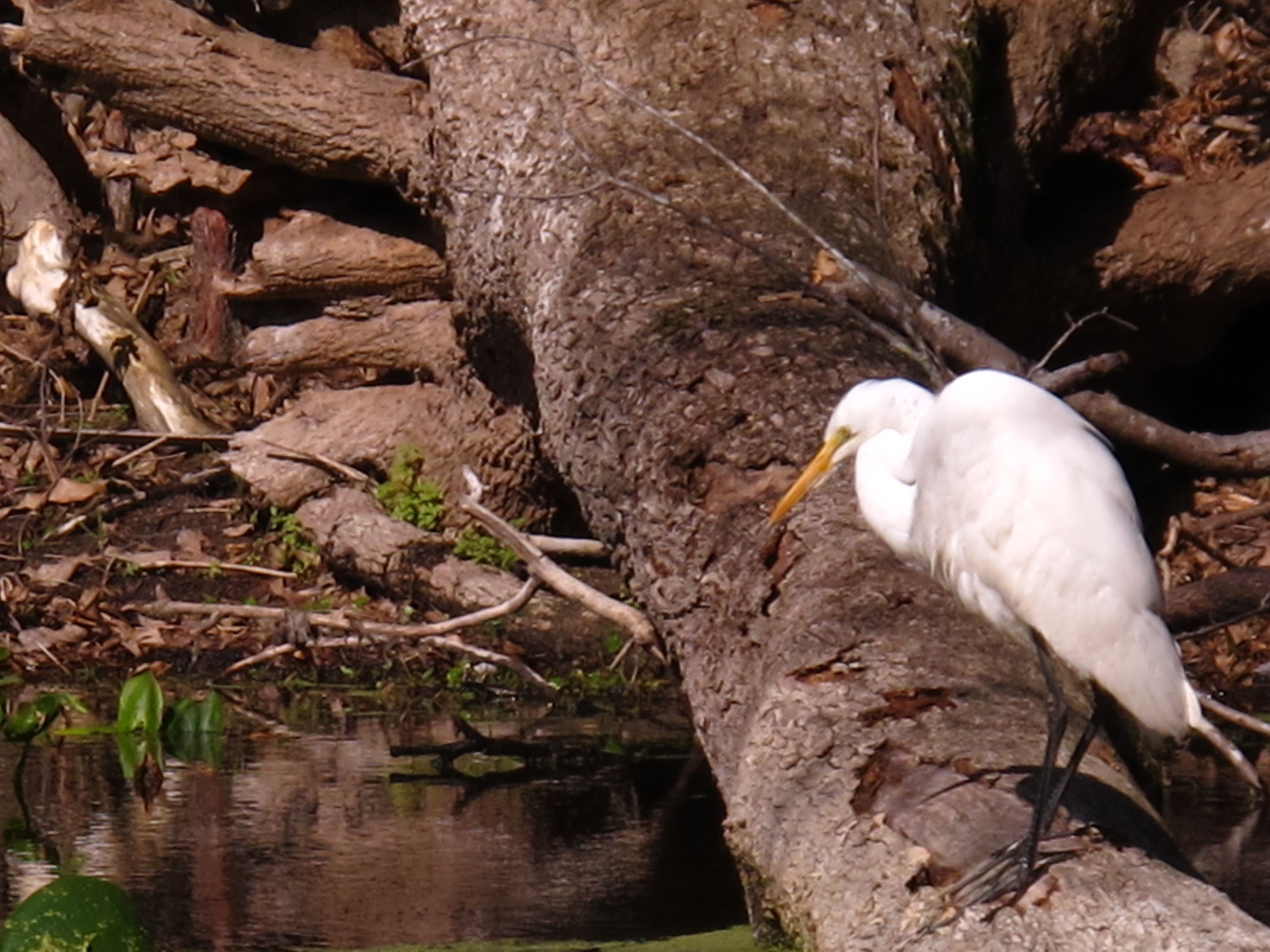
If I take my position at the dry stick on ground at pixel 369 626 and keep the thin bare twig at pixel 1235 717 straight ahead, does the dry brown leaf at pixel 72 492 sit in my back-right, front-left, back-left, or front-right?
back-left

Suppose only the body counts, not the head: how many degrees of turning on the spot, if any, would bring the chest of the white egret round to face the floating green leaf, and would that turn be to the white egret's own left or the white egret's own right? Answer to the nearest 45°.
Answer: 0° — it already faces it

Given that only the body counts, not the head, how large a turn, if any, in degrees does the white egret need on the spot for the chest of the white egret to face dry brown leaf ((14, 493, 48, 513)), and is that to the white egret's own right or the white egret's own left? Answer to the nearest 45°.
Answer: approximately 45° to the white egret's own right

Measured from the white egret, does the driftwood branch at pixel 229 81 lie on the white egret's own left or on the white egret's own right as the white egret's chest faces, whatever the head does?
on the white egret's own right

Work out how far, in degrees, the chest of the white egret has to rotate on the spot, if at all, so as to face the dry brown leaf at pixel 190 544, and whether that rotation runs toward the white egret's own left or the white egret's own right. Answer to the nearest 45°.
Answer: approximately 45° to the white egret's own right

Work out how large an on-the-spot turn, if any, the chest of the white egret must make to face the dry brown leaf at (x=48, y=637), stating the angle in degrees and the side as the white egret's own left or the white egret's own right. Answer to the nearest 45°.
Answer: approximately 45° to the white egret's own right

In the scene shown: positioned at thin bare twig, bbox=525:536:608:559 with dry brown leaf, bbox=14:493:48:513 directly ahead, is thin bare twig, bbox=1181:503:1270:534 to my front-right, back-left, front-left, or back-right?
back-right

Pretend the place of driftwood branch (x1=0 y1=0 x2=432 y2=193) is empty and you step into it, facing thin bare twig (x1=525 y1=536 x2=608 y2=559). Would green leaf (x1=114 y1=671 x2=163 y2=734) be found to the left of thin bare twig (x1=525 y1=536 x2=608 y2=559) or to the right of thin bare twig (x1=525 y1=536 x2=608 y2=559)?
right

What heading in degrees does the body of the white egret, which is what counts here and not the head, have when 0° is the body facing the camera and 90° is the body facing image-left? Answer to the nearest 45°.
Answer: approximately 90°

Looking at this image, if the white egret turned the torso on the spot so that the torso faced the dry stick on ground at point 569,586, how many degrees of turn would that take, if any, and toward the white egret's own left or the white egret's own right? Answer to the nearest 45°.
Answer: approximately 45° to the white egret's own right

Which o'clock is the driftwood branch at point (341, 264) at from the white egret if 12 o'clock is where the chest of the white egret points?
The driftwood branch is roughly at 2 o'clock from the white egret.

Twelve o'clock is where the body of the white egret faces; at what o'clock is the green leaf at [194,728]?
The green leaf is roughly at 1 o'clock from the white egret.

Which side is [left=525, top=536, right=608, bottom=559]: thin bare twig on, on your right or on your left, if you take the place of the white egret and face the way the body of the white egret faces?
on your right

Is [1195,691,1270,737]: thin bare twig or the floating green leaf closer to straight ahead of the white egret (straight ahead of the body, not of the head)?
the floating green leaf
